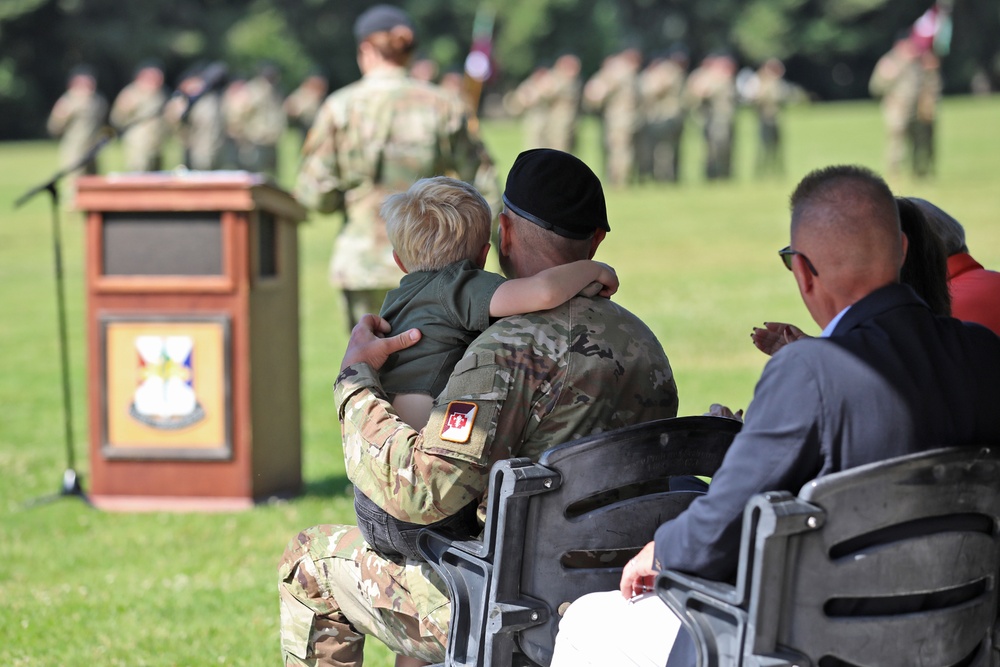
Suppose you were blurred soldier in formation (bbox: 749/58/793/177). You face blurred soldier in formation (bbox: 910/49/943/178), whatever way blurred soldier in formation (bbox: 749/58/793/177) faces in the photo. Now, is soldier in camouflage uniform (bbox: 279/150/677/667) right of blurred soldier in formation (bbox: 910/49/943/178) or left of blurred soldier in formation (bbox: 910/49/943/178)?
right

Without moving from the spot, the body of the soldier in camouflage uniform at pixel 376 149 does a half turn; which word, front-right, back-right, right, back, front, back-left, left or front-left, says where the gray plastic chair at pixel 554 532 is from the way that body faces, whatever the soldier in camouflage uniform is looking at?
front

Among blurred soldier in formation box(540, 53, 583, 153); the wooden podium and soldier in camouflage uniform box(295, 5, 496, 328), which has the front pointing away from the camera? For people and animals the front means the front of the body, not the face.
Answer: the soldier in camouflage uniform

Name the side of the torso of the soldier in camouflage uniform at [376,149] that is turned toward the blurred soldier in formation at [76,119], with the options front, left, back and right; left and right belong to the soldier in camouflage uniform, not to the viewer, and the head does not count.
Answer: front

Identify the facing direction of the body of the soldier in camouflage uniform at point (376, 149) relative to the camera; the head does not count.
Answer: away from the camera

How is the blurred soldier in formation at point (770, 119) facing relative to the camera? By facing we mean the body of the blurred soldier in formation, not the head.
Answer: toward the camera

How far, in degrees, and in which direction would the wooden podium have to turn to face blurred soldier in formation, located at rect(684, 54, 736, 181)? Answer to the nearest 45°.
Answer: approximately 135° to its left

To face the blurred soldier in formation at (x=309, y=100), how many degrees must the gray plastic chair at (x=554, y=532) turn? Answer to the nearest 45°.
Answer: approximately 45° to its right

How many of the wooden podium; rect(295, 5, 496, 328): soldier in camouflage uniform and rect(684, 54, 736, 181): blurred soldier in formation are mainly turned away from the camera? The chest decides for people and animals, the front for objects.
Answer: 1

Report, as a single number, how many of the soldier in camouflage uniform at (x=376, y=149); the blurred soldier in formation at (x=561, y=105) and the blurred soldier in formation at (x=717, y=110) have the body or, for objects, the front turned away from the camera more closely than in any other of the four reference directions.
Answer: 1

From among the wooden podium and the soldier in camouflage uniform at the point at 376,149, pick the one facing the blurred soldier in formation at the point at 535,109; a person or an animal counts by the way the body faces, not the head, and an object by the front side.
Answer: the soldier in camouflage uniform

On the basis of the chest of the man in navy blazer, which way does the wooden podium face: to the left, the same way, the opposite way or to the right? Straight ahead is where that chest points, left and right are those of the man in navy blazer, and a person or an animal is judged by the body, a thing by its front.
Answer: the opposite way

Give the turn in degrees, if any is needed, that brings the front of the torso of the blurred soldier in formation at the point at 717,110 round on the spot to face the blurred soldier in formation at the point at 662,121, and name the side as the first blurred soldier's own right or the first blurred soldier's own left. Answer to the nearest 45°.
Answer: approximately 45° to the first blurred soldier's own right

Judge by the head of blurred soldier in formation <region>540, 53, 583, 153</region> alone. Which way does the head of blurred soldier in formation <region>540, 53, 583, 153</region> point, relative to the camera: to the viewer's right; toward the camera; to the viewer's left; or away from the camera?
toward the camera

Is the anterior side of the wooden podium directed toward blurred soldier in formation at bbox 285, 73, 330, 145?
no

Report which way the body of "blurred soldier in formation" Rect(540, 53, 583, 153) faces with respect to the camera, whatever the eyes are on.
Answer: toward the camera

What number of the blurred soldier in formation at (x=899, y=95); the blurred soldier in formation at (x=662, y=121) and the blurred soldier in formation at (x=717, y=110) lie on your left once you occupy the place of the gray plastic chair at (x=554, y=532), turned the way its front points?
0

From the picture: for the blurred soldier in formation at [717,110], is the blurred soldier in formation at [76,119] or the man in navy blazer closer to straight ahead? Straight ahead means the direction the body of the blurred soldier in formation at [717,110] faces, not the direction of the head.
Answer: the man in navy blazer

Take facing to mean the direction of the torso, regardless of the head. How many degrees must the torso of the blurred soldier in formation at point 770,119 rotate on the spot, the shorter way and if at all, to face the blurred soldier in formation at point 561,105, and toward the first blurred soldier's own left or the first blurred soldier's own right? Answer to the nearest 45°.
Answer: approximately 90° to the first blurred soldier's own right

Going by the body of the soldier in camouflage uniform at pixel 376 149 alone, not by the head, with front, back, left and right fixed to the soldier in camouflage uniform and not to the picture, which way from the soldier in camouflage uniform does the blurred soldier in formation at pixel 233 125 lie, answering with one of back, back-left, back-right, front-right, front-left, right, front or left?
front
